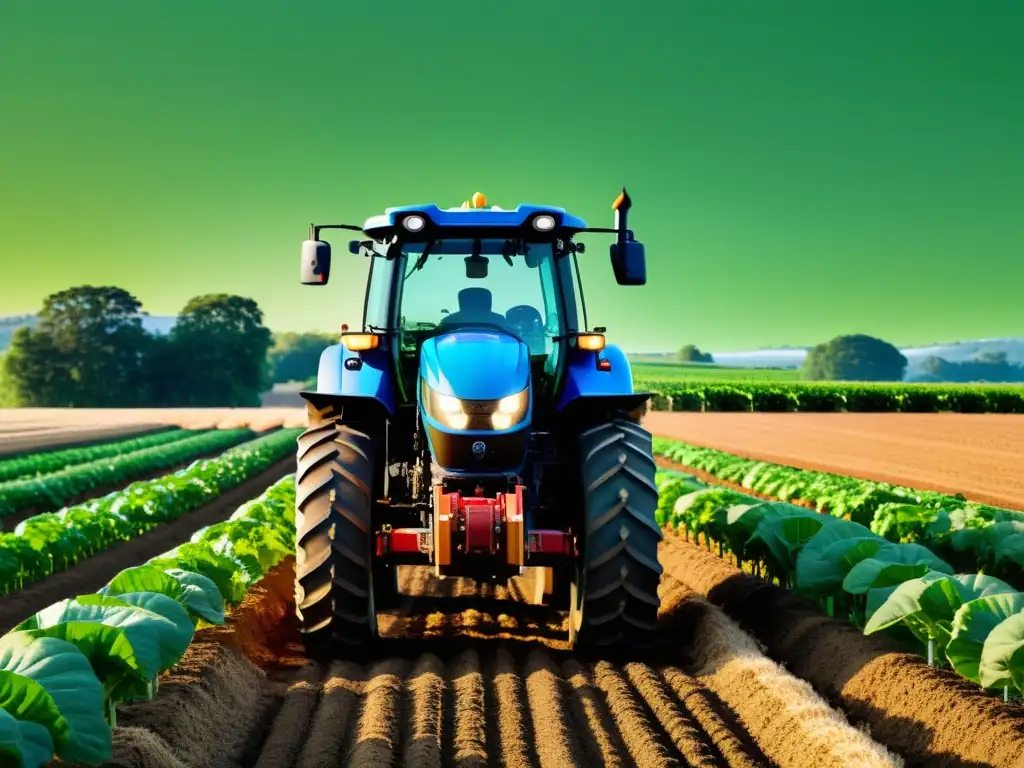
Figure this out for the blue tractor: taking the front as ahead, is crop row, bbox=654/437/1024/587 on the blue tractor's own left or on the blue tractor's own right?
on the blue tractor's own left

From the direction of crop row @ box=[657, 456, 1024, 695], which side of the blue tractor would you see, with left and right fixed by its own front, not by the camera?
left

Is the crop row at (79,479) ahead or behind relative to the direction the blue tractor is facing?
behind

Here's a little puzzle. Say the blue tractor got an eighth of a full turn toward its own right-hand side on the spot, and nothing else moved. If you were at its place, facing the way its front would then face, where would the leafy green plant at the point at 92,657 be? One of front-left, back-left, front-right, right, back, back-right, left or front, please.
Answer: front

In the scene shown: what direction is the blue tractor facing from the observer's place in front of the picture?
facing the viewer
